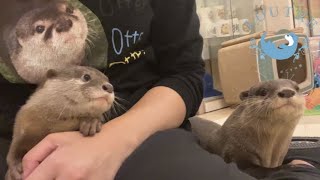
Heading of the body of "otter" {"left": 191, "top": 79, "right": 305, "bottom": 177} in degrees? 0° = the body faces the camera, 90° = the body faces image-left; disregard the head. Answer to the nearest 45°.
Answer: approximately 315°
